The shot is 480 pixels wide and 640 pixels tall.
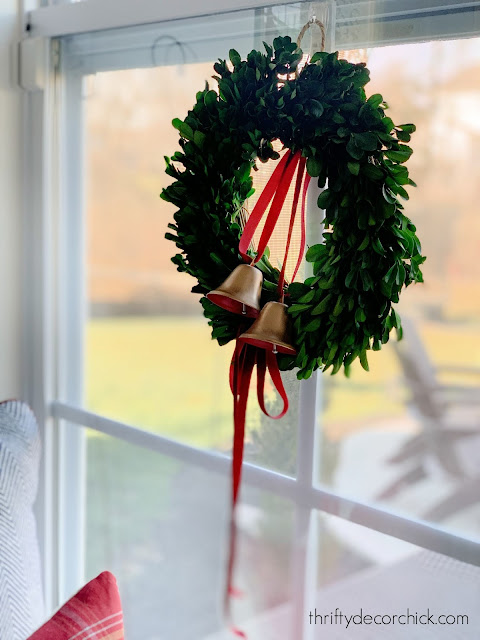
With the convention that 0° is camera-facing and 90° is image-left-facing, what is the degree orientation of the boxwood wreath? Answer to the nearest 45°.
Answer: approximately 45°
